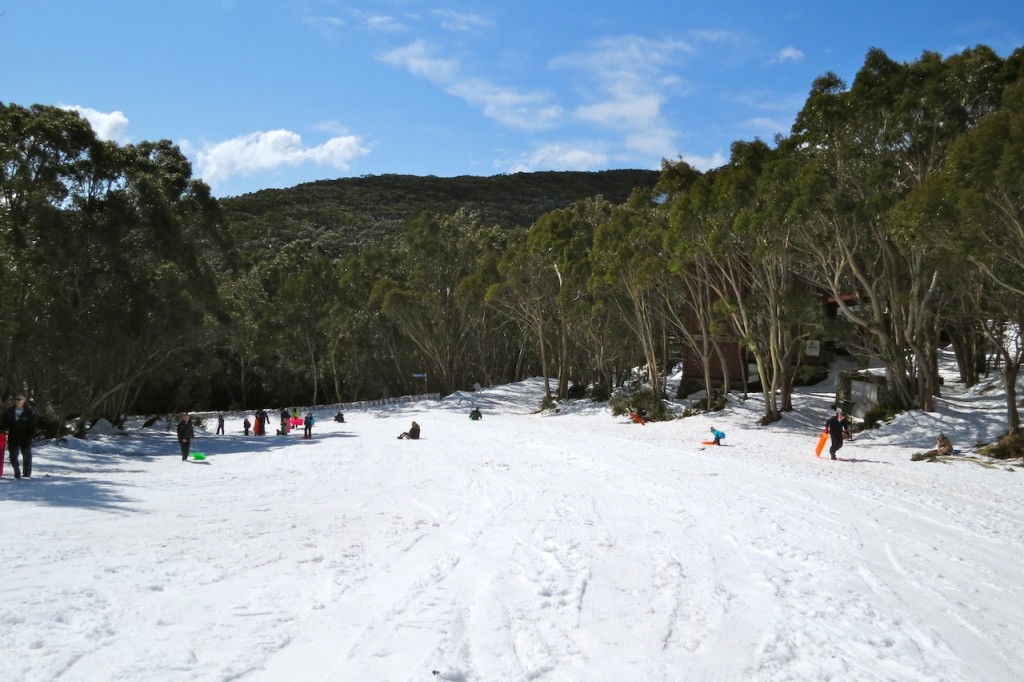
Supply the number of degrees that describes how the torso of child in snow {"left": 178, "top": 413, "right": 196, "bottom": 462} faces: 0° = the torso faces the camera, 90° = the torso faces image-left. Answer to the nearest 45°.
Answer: approximately 0°

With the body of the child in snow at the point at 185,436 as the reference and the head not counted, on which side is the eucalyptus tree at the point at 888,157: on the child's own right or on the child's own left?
on the child's own left

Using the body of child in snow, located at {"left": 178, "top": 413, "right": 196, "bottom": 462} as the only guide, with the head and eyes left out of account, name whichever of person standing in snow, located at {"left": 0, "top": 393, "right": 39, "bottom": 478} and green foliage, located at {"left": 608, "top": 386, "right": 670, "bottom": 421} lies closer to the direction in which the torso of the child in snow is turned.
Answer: the person standing in snow

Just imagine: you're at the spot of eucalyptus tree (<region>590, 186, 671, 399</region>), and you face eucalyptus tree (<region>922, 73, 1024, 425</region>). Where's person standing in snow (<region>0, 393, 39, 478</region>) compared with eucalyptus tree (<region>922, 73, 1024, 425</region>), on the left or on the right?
right

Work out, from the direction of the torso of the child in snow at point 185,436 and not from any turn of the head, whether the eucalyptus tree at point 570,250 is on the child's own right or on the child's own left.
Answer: on the child's own left

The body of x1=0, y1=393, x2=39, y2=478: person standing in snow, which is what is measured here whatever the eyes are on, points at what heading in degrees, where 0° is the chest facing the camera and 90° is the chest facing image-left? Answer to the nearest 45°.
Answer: approximately 0°
